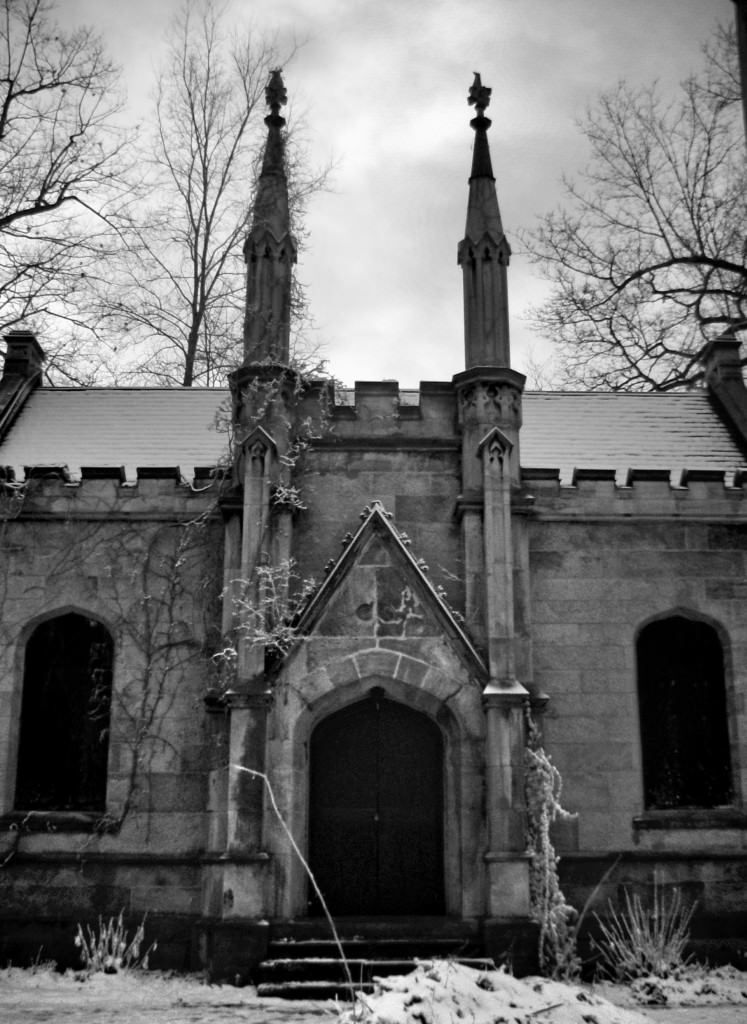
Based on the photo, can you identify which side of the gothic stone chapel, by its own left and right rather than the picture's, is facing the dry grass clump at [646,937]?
left

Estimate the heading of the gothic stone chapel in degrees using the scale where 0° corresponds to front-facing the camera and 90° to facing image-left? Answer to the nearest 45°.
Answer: approximately 0°
